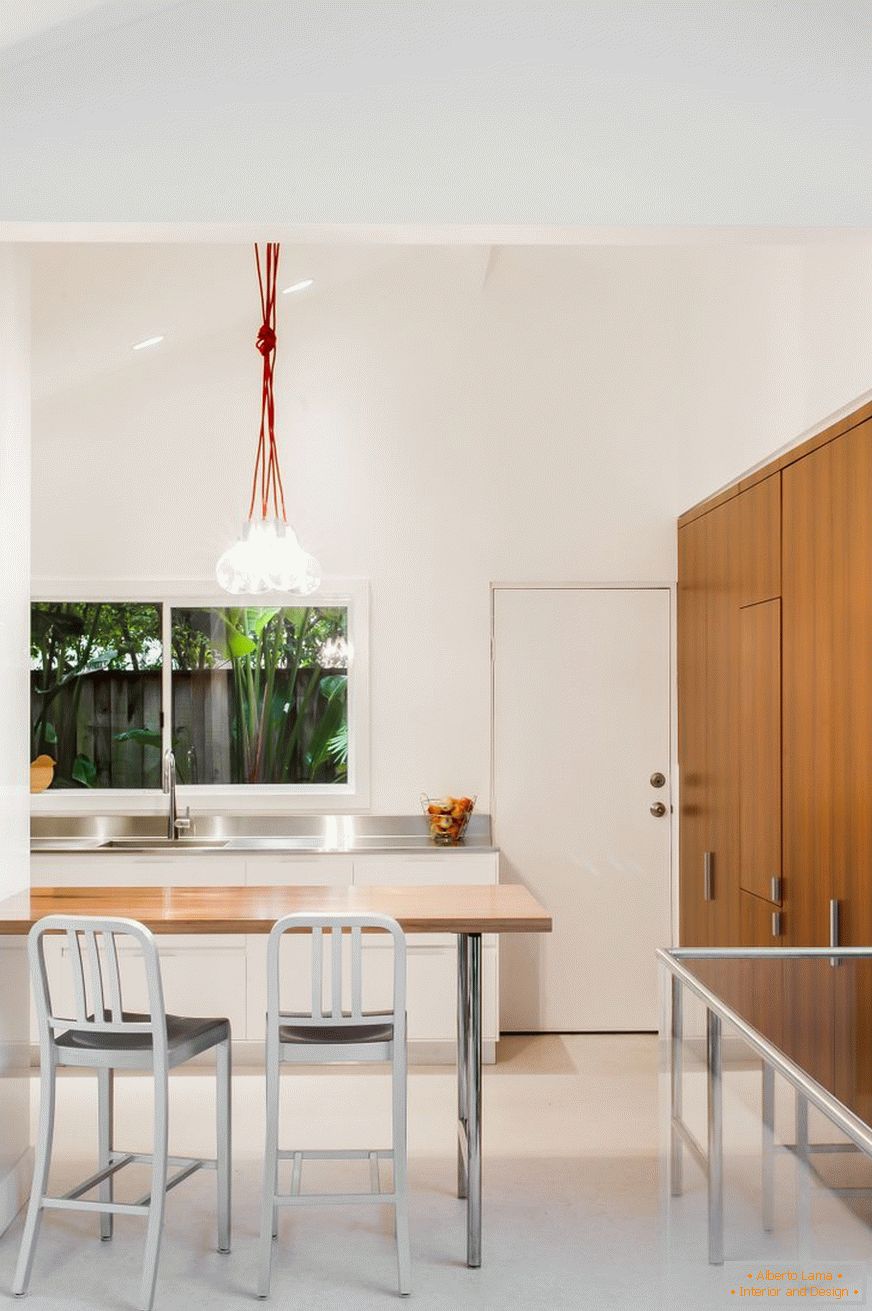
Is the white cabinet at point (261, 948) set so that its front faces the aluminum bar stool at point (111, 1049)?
yes

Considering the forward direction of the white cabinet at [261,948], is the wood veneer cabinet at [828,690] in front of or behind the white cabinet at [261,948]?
in front

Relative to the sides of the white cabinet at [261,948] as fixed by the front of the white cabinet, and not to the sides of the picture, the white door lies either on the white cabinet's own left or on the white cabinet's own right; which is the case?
on the white cabinet's own left

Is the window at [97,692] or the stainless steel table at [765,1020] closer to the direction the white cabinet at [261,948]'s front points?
the stainless steel table

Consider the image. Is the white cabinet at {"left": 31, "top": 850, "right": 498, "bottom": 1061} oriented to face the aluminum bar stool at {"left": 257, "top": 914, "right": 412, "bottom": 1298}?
yes

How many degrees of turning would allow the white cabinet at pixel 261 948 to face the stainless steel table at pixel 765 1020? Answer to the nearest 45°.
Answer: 0° — it already faces it

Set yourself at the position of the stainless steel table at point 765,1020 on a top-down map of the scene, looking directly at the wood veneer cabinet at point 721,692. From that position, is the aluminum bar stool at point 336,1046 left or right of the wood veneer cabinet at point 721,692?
left

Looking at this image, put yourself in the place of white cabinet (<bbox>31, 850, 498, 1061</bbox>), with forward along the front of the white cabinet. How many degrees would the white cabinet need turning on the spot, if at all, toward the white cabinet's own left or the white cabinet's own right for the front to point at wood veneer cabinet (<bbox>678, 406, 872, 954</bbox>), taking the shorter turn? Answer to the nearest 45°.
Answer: approximately 45° to the white cabinet's own left

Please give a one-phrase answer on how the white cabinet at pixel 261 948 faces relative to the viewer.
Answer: facing the viewer

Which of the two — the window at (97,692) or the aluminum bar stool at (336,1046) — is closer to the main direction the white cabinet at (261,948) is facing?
the aluminum bar stool

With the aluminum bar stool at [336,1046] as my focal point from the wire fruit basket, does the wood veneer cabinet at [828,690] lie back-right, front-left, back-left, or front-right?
front-left
